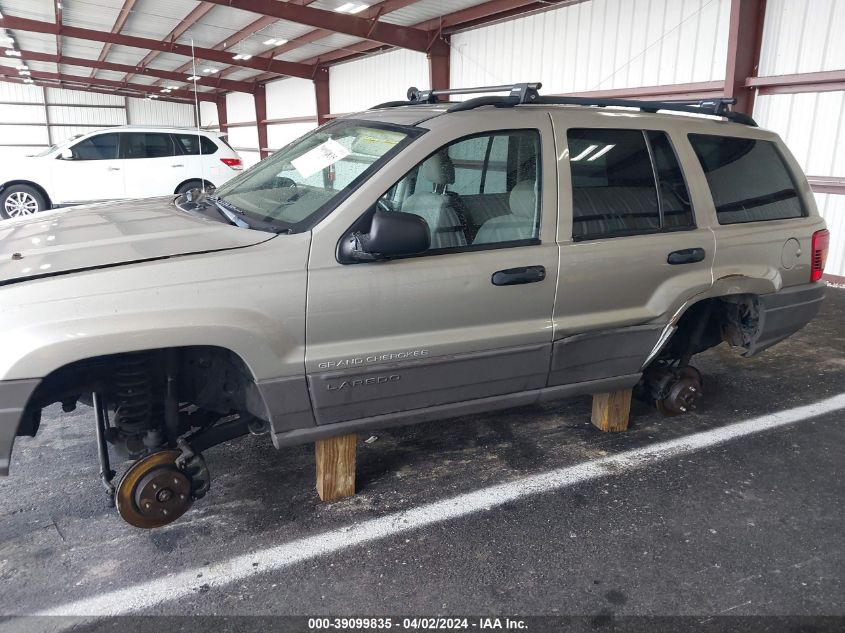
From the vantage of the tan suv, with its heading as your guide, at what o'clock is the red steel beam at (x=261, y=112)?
The red steel beam is roughly at 4 o'clock from the tan suv.

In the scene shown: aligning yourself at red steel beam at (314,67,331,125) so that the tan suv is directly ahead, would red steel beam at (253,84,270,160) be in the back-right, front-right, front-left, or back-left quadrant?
back-right

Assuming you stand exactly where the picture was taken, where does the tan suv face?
facing the viewer and to the left of the viewer

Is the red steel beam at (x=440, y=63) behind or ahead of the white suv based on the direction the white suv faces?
behind

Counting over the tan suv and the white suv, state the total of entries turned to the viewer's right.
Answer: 0

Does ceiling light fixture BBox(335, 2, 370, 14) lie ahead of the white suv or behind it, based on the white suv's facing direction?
behind

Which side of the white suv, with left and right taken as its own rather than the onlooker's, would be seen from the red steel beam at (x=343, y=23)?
back

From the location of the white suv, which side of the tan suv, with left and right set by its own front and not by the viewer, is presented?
right

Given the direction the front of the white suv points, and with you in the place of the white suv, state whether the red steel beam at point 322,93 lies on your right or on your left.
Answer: on your right

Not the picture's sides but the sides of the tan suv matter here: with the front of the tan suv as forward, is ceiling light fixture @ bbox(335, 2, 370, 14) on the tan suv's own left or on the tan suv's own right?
on the tan suv's own right

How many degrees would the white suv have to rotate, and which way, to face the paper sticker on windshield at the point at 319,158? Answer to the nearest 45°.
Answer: approximately 90° to its left

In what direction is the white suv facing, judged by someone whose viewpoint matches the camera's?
facing to the left of the viewer
